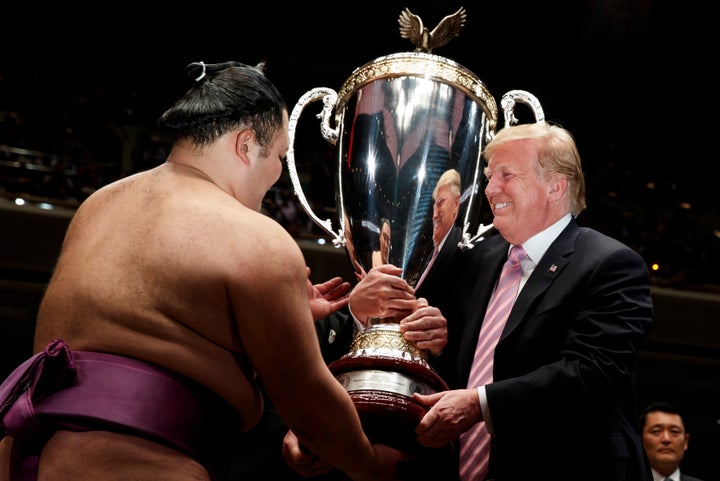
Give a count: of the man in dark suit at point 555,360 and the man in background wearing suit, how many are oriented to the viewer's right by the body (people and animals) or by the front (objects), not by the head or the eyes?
0

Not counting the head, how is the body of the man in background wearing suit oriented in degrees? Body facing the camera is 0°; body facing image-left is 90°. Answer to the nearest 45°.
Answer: approximately 0°

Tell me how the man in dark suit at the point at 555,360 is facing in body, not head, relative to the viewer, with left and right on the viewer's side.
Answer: facing the viewer and to the left of the viewer

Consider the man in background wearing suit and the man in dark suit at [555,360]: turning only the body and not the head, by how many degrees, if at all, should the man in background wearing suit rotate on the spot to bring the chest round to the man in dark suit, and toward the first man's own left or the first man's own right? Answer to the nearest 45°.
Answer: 0° — they already face them

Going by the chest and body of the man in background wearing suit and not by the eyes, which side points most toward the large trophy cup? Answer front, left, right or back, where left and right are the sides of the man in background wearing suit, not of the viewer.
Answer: front

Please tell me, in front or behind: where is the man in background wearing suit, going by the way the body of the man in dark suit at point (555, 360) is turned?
behind
